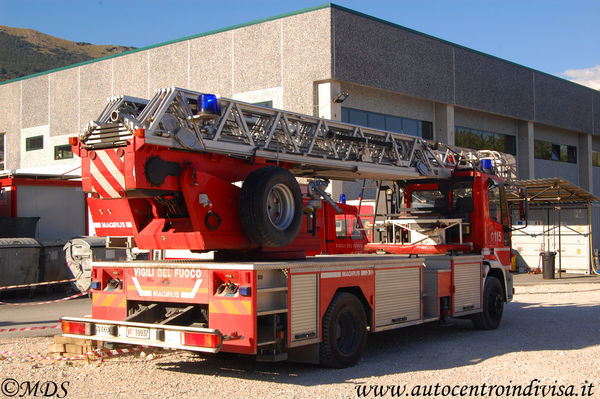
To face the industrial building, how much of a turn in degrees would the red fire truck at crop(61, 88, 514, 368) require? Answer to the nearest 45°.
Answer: approximately 45° to its left

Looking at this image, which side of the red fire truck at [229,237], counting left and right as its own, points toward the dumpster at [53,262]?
left

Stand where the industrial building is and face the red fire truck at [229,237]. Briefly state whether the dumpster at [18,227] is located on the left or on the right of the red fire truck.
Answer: right

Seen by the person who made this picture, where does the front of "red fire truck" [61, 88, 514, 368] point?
facing away from the viewer and to the right of the viewer

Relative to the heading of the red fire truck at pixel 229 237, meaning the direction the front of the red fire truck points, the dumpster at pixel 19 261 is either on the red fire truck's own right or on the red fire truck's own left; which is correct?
on the red fire truck's own left

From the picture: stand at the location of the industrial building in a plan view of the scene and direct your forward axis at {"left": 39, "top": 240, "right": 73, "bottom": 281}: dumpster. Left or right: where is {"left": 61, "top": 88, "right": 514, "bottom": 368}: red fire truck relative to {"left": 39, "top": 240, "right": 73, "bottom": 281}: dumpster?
left

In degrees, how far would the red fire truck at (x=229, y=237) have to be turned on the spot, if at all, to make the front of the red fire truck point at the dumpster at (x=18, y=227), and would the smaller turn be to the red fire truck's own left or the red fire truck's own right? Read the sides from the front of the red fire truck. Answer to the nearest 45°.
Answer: approximately 90° to the red fire truck's own left

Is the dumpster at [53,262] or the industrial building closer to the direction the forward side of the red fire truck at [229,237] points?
the industrial building
